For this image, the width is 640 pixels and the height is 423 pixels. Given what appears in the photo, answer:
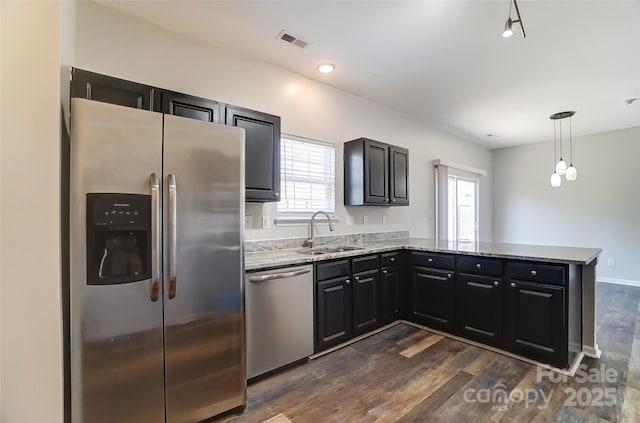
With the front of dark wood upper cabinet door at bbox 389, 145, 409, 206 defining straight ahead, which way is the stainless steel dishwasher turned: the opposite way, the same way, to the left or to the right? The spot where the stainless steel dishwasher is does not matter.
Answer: the same way

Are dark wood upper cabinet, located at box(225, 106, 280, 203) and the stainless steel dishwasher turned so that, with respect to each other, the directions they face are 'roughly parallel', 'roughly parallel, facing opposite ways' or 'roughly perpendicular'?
roughly parallel

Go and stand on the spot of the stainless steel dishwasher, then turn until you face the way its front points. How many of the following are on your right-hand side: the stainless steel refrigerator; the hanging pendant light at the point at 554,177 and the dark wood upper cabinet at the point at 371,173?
1

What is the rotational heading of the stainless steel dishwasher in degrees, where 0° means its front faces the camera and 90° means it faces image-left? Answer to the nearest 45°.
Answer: approximately 315°

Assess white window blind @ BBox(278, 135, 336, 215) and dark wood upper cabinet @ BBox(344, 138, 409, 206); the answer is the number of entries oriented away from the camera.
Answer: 0

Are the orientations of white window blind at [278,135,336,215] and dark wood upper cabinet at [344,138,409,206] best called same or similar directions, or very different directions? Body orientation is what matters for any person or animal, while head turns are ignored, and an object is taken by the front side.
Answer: same or similar directions

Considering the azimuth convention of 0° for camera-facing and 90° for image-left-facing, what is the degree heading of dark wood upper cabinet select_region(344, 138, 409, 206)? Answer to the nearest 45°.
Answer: approximately 315°

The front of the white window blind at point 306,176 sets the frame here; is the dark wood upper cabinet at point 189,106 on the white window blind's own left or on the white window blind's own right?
on the white window blind's own right

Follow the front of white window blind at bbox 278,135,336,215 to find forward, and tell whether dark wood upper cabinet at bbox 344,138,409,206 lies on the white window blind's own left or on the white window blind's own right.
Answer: on the white window blind's own left

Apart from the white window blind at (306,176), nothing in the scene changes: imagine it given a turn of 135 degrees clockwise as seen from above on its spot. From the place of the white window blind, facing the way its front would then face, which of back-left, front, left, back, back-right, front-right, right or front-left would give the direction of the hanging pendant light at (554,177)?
back

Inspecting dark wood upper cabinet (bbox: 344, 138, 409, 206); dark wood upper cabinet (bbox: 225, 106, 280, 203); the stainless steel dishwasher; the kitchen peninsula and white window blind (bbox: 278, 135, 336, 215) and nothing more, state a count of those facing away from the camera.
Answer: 0

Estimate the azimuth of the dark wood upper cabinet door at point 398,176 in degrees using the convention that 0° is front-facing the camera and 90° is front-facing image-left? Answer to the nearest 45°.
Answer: approximately 315°

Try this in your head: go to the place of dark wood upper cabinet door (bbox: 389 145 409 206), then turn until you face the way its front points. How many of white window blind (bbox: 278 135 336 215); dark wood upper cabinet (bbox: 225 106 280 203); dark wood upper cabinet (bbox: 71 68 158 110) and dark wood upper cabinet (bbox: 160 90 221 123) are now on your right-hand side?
4

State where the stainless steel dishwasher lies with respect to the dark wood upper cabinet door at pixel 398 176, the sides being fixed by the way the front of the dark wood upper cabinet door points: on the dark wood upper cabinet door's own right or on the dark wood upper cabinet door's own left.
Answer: on the dark wood upper cabinet door's own right

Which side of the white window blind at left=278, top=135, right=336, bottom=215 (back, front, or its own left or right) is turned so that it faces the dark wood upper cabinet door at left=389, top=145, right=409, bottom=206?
left

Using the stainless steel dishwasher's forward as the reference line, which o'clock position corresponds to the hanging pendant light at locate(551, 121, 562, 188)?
The hanging pendant light is roughly at 10 o'clock from the stainless steel dishwasher.

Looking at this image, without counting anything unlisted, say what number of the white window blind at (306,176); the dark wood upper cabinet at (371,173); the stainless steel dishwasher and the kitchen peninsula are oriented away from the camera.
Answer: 0
